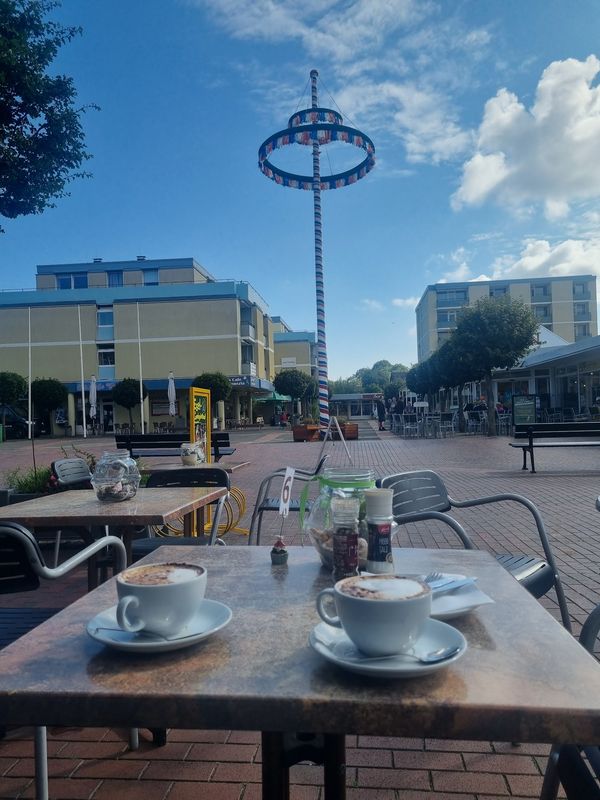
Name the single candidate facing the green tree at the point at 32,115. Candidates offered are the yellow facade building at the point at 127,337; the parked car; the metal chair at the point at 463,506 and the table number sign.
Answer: the yellow facade building

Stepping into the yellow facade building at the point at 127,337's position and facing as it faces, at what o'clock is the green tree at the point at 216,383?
The green tree is roughly at 11 o'clock from the yellow facade building.

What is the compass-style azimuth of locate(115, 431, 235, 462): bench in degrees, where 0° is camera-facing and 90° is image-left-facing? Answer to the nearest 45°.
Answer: approximately 0°

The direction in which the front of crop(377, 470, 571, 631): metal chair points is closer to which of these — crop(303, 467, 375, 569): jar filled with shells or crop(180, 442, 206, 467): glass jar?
the jar filled with shells

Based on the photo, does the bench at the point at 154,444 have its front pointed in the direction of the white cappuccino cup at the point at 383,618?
yes

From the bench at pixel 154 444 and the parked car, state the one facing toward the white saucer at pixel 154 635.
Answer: the bench

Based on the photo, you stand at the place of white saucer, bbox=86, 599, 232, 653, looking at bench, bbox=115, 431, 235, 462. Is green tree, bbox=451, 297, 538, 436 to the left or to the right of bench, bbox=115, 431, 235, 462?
right
